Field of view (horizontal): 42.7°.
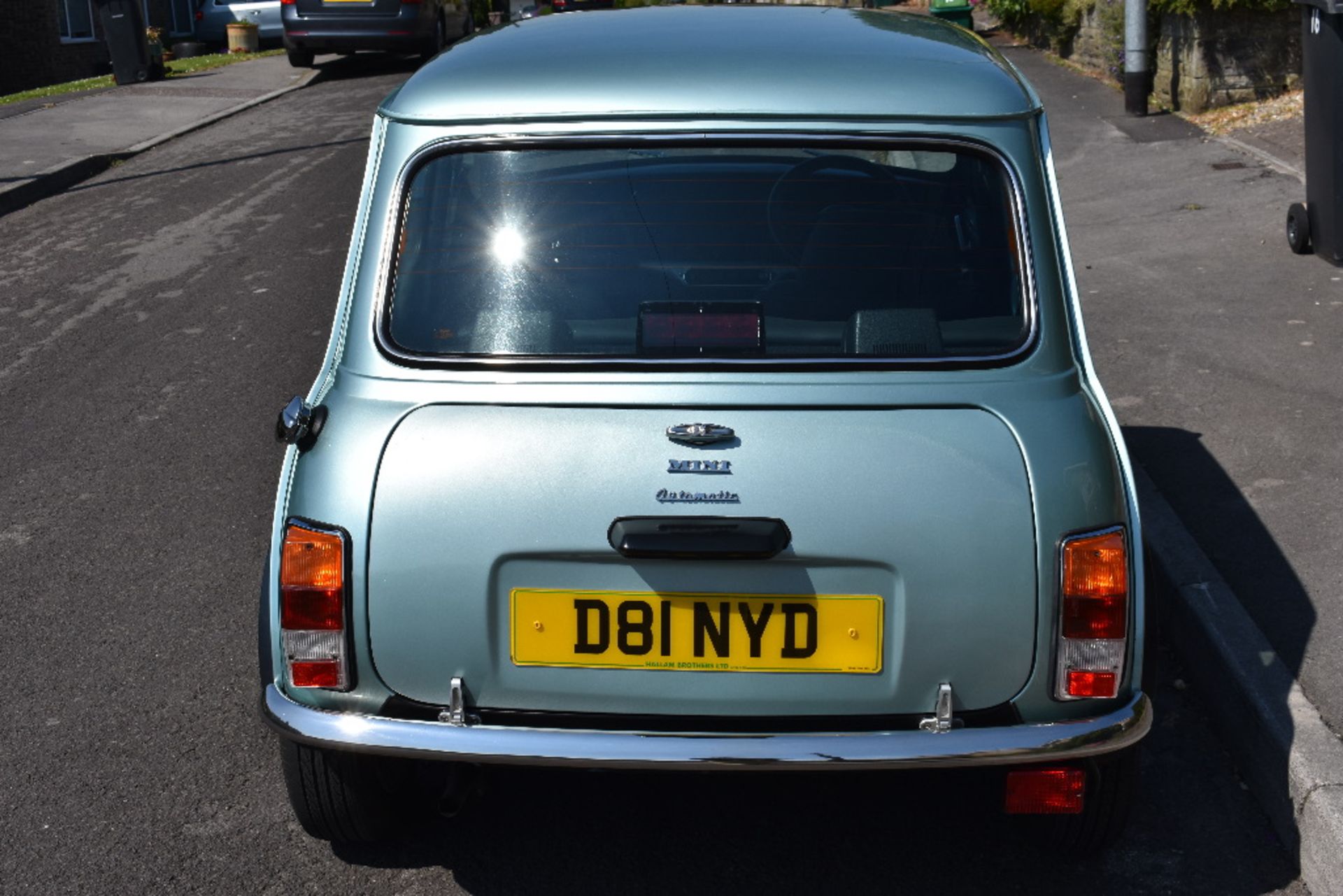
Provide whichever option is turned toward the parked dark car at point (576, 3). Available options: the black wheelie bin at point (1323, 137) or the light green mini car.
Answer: the light green mini car

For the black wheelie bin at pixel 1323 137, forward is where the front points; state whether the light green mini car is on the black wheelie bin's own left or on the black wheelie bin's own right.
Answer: on the black wheelie bin's own right

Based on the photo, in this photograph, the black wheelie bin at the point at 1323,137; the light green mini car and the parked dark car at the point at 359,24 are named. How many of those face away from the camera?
2

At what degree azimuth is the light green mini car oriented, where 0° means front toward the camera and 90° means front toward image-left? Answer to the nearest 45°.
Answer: approximately 180°

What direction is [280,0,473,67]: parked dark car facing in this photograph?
away from the camera

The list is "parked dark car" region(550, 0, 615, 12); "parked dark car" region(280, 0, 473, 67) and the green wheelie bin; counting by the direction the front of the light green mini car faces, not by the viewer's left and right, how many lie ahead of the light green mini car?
3

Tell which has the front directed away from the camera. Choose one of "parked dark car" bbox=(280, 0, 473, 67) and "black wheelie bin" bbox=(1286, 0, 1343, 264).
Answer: the parked dark car

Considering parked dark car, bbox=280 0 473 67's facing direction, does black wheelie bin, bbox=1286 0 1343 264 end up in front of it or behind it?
behind

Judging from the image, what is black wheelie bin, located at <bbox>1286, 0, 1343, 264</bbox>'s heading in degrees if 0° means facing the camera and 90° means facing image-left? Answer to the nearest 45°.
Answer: approximately 315°
